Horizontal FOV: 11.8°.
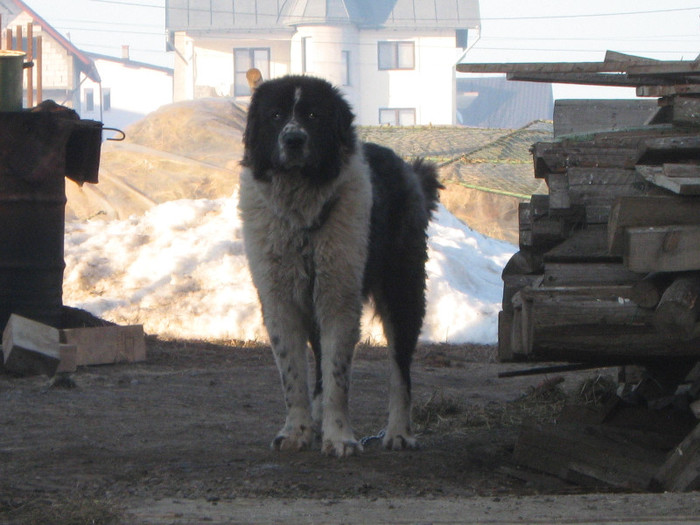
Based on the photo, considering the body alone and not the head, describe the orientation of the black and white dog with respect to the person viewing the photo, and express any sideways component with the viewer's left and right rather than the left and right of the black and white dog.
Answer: facing the viewer and to the left of the viewer

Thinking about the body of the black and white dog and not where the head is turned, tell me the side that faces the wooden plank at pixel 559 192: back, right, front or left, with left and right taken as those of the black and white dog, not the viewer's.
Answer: left

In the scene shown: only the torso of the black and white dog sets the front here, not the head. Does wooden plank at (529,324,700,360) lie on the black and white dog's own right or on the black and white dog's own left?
on the black and white dog's own left

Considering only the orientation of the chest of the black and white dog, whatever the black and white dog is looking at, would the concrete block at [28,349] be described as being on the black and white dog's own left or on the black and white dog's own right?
on the black and white dog's own right

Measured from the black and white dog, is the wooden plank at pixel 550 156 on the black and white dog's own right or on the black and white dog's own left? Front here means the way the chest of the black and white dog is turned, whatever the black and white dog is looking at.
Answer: on the black and white dog's own left

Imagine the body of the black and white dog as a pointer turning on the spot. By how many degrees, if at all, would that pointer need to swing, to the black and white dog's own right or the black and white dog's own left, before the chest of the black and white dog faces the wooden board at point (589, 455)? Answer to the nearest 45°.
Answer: approximately 90° to the black and white dog's own left

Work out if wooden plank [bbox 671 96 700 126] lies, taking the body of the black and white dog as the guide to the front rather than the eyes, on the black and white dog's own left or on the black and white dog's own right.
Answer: on the black and white dog's own left

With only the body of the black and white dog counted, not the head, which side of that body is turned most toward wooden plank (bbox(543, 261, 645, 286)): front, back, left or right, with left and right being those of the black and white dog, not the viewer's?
left
